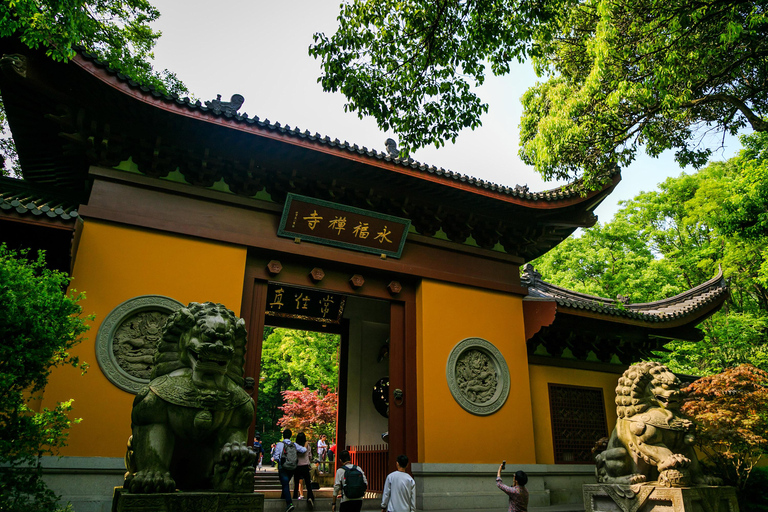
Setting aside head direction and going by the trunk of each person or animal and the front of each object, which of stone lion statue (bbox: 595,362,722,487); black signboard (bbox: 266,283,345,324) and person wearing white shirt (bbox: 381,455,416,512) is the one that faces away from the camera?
the person wearing white shirt

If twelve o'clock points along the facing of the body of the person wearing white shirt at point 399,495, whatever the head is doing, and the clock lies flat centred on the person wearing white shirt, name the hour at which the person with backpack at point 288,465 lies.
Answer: The person with backpack is roughly at 11 o'clock from the person wearing white shirt.

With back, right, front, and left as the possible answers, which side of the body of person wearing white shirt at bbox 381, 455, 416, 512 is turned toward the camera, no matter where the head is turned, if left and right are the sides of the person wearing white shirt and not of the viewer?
back

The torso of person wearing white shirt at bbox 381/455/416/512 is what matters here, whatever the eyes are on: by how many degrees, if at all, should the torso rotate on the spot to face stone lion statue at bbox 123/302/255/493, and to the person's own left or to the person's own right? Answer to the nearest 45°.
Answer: approximately 135° to the person's own left

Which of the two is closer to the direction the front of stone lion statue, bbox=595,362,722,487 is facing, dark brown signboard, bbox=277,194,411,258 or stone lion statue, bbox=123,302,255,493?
the stone lion statue

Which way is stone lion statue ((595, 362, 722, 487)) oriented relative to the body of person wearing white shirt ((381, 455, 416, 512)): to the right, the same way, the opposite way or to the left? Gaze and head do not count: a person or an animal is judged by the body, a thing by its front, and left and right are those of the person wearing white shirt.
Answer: the opposite way

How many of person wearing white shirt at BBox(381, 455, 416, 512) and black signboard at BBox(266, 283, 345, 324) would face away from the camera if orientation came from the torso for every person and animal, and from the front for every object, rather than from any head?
1
